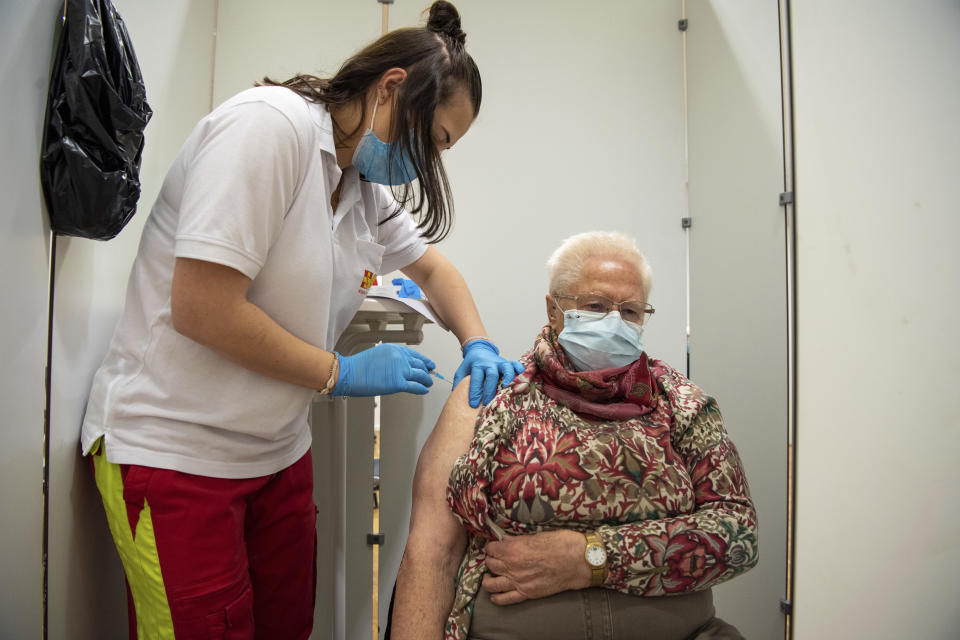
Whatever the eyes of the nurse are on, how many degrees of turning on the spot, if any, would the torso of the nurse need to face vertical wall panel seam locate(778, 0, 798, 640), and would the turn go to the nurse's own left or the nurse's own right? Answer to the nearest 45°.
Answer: approximately 45° to the nurse's own left

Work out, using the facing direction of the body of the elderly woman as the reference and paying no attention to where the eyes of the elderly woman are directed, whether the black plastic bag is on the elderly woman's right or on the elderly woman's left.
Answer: on the elderly woman's right

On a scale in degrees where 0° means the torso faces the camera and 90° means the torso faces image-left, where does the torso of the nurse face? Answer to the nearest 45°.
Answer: approximately 315°

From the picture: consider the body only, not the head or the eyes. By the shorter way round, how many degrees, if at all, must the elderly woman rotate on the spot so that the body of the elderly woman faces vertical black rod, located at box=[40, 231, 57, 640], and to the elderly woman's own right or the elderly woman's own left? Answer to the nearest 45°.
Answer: approximately 90° to the elderly woman's own right
